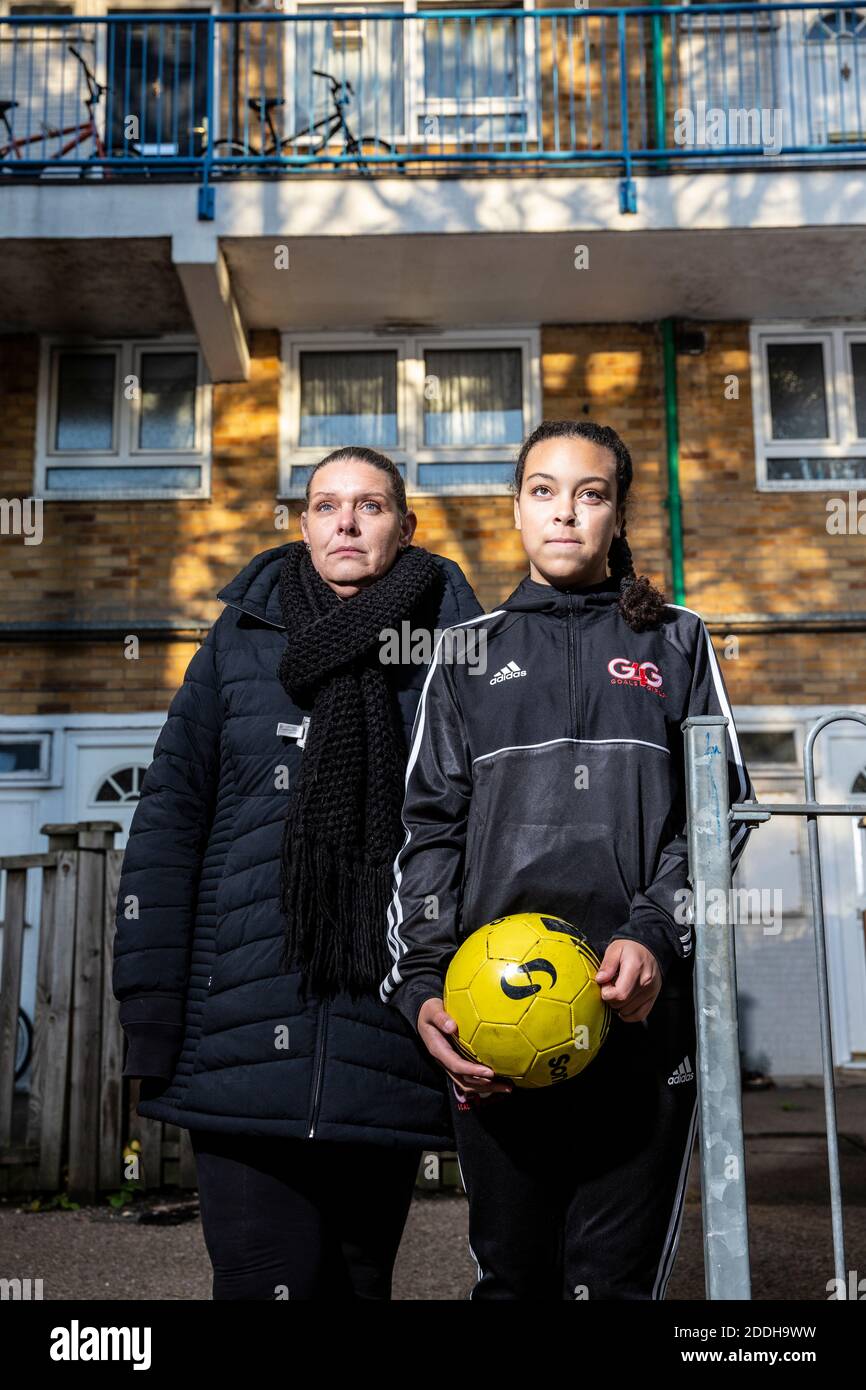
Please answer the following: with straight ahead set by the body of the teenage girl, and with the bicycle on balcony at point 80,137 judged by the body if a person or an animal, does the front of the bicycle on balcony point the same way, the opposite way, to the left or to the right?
to the left

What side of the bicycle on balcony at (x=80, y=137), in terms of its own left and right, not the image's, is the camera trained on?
right

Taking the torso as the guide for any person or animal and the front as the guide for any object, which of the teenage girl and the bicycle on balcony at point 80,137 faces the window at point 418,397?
the bicycle on balcony

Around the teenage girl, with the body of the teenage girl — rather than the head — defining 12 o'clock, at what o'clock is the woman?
The woman is roughly at 4 o'clock from the teenage girl.

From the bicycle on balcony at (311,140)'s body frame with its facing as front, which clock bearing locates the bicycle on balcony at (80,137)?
the bicycle on balcony at (80,137) is roughly at 6 o'clock from the bicycle on balcony at (311,140).

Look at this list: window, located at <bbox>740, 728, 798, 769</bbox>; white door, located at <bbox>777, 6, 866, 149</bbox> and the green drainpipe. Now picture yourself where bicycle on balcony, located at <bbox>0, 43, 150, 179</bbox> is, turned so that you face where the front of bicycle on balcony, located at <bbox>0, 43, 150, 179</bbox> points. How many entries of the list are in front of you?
3

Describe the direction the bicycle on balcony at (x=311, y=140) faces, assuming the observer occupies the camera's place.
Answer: facing to the right of the viewer
